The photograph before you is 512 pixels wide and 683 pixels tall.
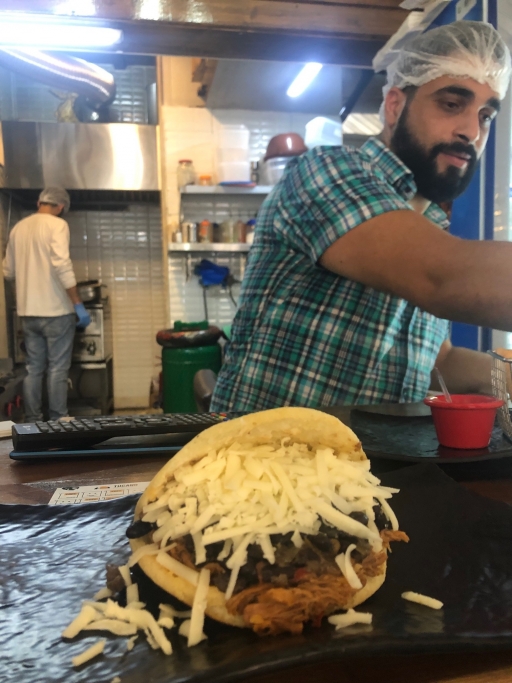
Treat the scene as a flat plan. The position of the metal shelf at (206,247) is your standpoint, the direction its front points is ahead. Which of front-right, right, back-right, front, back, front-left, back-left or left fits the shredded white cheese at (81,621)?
front

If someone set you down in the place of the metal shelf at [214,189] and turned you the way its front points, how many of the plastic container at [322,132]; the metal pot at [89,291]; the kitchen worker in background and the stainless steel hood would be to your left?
1

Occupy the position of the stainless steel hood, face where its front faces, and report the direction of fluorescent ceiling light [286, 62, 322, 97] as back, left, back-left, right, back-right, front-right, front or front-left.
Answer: front-left

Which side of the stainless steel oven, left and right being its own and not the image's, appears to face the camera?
front

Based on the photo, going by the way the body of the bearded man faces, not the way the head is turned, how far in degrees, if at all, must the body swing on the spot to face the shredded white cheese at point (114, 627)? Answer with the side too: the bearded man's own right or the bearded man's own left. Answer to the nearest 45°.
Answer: approximately 45° to the bearded man's own right

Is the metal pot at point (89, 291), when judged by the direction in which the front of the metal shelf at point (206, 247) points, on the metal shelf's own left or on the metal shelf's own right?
on the metal shelf's own right

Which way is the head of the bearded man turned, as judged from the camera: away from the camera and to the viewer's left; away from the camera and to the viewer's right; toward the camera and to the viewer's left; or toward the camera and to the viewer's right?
toward the camera and to the viewer's right

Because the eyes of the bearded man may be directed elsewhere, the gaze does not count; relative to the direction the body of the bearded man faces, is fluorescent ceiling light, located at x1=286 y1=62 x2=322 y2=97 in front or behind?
behind

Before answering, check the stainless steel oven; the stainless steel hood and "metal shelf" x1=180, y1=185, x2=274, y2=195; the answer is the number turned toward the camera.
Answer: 3

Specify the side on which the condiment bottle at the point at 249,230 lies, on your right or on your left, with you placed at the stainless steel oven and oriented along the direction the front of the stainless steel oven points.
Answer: on your left

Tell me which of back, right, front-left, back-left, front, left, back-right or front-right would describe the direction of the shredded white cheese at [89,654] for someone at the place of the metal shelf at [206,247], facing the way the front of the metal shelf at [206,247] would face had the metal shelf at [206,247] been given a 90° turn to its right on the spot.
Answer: left

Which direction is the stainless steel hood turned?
toward the camera

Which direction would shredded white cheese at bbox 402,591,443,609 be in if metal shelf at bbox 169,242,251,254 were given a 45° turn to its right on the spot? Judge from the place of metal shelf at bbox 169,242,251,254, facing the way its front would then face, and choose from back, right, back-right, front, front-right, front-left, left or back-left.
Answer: front-left
